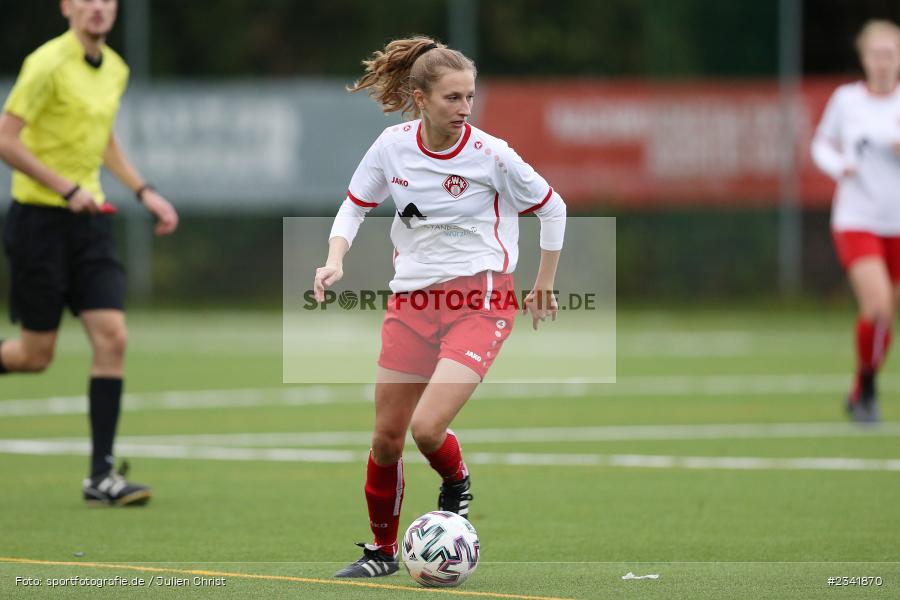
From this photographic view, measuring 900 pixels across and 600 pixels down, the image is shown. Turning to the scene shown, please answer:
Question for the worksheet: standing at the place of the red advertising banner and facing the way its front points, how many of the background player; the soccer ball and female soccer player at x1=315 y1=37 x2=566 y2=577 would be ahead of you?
3

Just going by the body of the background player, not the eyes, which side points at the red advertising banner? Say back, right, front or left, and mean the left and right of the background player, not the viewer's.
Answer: back

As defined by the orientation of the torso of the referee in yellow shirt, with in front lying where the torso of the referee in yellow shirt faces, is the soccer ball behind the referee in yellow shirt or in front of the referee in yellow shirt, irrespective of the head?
in front

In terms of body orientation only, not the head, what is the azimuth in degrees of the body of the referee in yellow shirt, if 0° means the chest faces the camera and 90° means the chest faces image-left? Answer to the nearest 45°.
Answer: approximately 315°

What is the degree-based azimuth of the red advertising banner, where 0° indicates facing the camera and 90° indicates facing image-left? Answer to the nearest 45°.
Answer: approximately 0°

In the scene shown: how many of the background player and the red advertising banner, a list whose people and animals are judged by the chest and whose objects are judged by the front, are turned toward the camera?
2

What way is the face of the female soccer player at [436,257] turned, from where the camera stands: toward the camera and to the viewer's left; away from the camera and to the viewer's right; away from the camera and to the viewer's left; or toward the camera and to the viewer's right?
toward the camera and to the viewer's right
